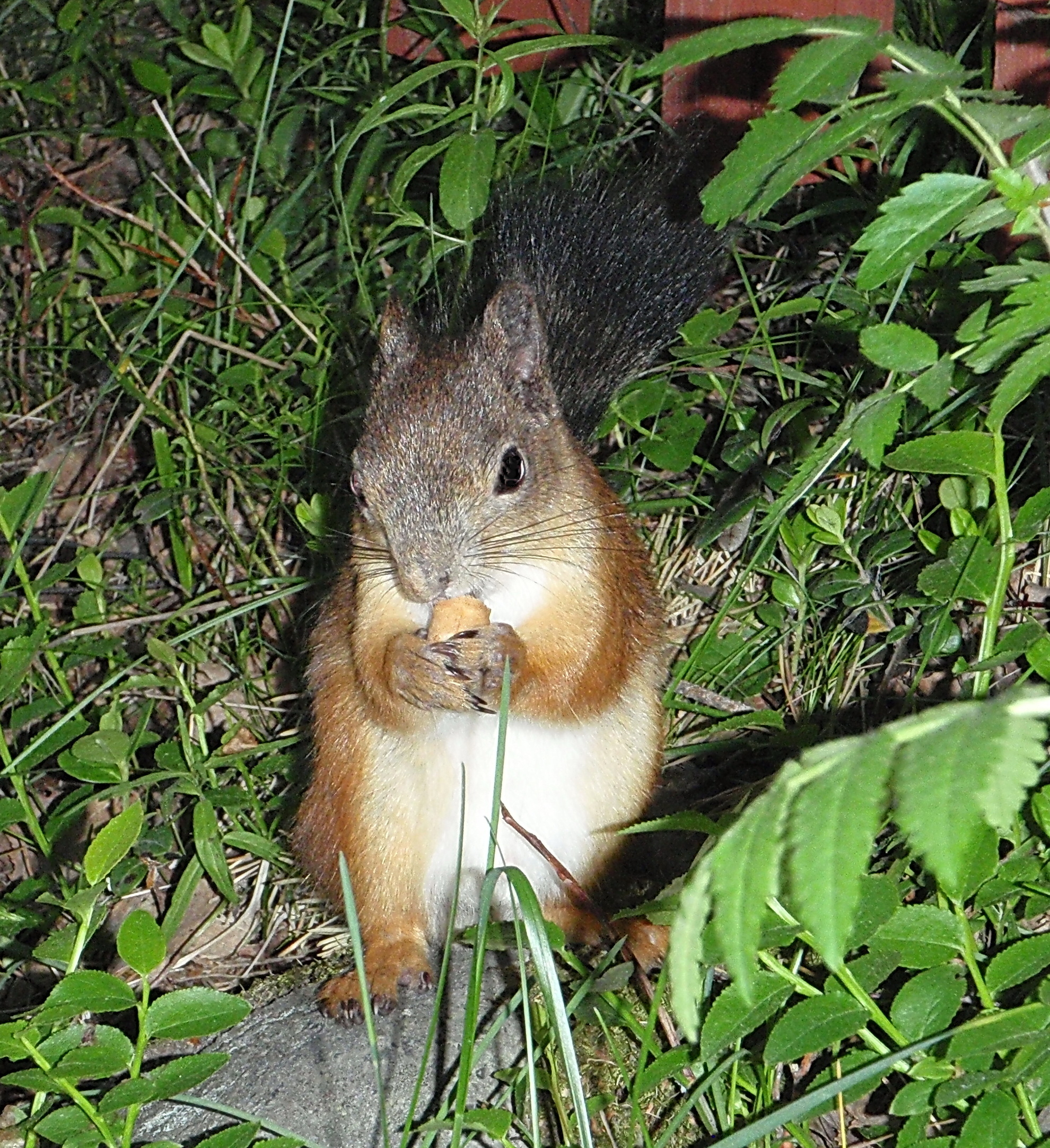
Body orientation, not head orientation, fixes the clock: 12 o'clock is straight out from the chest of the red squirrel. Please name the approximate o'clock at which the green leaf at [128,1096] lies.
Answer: The green leaf is roughly at 1 o'clock from the red squirrel.

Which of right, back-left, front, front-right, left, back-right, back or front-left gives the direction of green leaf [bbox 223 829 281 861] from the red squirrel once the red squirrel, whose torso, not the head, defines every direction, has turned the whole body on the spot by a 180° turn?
front-left

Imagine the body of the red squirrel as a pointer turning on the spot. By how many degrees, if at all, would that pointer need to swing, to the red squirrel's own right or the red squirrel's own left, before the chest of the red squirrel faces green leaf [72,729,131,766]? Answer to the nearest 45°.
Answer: approximately 135° to the red squirrel's own right

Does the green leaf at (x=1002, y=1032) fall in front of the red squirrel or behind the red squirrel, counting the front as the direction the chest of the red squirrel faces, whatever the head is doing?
in front

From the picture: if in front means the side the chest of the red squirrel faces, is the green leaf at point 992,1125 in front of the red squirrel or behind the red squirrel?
in front

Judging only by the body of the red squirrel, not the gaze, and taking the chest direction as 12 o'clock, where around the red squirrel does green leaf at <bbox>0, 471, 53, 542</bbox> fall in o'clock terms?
The green leaf is roughly at 4 o'clock from the red squirrel.

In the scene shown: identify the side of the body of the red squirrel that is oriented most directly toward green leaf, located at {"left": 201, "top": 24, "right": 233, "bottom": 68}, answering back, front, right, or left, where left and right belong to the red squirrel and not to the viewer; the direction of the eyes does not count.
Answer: back

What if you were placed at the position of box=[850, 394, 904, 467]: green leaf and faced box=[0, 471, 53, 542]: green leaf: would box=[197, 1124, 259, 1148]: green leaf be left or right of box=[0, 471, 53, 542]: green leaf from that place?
left

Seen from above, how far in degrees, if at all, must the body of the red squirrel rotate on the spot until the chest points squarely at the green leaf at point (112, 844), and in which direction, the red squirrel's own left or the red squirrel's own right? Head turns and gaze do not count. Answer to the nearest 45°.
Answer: approximately 45° to the red squirrel's own right

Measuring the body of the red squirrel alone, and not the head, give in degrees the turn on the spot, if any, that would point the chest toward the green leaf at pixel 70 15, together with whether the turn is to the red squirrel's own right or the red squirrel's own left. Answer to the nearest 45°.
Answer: approximately 135° to the red squirrel's own right

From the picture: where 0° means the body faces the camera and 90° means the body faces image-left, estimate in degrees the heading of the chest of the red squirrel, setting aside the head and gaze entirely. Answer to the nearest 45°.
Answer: approximately 0°
